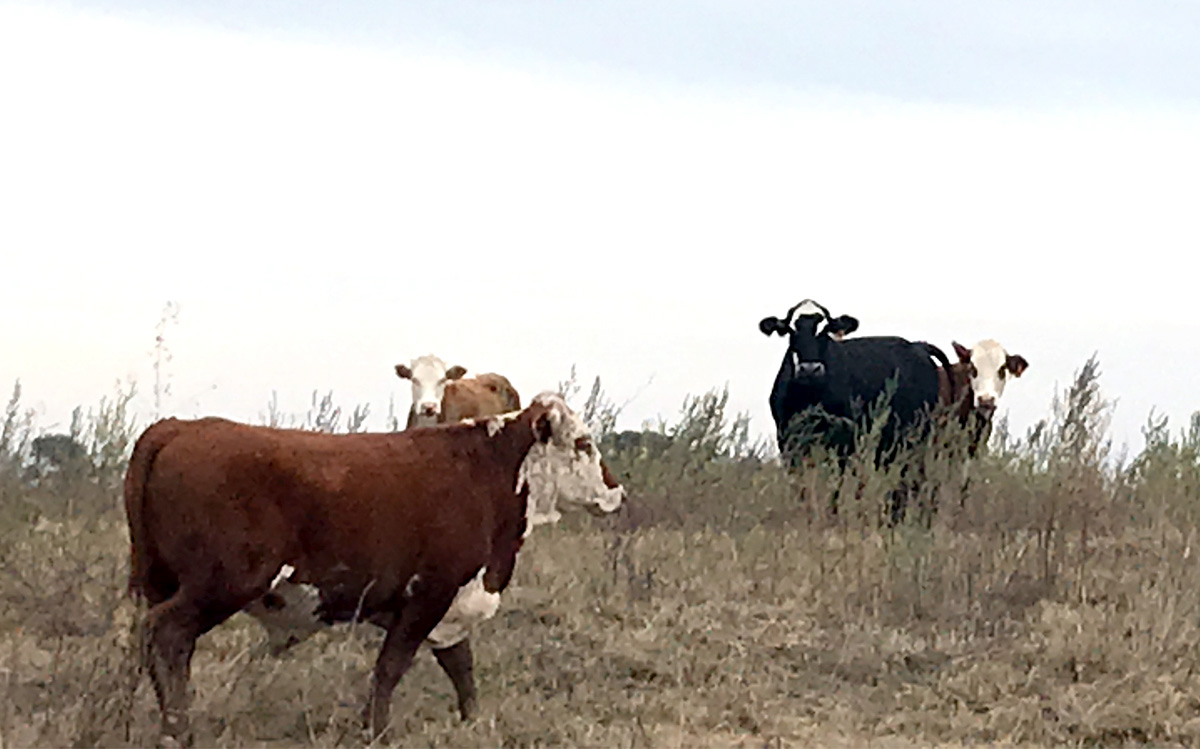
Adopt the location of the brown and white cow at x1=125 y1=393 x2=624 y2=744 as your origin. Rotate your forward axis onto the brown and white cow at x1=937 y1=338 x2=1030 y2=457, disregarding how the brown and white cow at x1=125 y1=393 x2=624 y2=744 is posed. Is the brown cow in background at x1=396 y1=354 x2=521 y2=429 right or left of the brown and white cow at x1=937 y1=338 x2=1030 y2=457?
left

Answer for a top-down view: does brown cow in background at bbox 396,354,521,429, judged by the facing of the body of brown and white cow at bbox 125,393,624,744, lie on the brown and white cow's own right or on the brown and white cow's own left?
on the brown and white cow's own left

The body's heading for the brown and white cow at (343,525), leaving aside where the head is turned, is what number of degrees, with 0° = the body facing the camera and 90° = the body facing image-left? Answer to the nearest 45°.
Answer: approximately 270°

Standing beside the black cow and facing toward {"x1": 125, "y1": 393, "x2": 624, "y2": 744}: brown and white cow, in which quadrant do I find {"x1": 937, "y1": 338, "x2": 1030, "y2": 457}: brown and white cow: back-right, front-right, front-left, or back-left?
back-left

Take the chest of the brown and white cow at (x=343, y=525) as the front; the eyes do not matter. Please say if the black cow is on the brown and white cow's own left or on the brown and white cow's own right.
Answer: on the brown and white cow's own left

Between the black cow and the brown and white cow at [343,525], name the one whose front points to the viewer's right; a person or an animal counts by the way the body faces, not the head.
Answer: the brown and white cow

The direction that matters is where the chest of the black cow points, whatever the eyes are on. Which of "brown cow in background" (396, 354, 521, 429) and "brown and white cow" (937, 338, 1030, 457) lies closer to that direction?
the brown cow in background

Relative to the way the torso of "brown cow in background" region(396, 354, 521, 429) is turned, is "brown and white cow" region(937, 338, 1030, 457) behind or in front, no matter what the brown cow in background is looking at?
behind

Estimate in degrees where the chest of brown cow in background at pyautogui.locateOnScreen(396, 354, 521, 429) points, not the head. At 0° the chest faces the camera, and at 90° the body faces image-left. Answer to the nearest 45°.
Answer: approximately 45°

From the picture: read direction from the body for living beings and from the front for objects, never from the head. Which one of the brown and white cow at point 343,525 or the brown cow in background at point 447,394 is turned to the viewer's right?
the brown and white cow

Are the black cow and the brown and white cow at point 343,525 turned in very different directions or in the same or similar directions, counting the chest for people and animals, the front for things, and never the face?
very different directions

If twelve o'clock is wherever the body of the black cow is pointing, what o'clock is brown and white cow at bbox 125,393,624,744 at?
The brown and white cow is roughly at 11 o'clock from the black cow.
